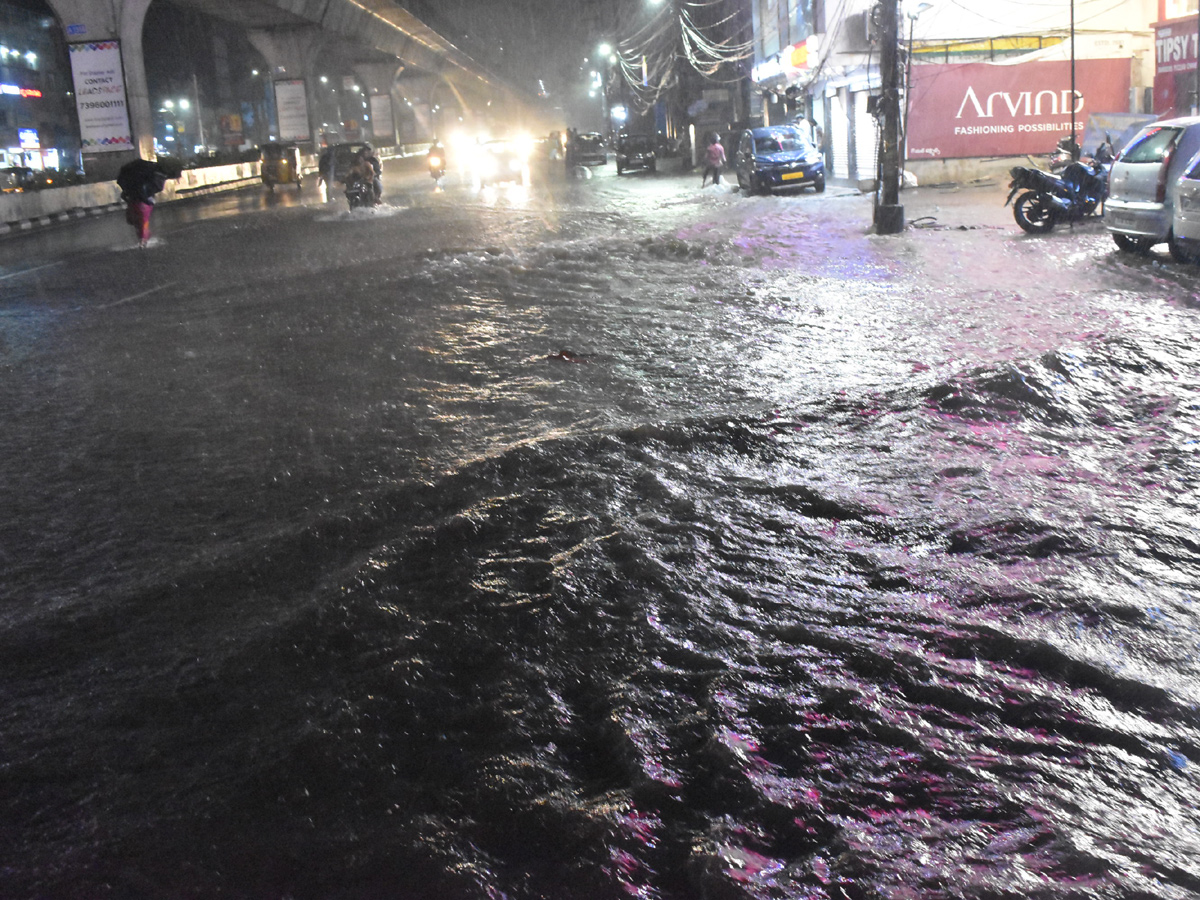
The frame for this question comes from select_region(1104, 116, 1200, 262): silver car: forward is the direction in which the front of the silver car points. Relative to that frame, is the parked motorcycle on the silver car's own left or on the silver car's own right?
on the silver car's own left

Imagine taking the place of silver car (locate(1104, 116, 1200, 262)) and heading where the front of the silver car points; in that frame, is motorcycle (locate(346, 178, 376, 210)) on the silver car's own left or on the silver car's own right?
on the silver car's own left

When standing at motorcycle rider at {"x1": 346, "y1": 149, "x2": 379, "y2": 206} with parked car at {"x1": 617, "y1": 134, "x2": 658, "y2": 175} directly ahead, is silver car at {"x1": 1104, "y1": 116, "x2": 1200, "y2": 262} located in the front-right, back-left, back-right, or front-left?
back-right

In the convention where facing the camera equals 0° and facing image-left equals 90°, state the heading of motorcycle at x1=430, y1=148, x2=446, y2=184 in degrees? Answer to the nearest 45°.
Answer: approximately 0°

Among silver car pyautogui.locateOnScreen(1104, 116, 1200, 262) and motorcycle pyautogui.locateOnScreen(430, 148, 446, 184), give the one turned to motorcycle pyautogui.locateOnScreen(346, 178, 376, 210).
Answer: motorcycle pyautogui.locateOnScreen(430, 148, 446, 184)

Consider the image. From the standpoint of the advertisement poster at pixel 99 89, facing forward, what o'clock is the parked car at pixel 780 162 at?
The parked car is roughly at 10 o'clock from the advertisement poster.

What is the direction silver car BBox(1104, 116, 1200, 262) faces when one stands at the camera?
facing away from the viewer and to the right of the viewer

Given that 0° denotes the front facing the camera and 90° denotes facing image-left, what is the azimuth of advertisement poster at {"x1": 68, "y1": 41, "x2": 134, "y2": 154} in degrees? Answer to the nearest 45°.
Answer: approximately 0°

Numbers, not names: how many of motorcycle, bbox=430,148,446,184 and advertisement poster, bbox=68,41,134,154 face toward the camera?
2

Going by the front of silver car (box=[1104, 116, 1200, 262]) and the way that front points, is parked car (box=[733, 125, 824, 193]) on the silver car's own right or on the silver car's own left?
on the silver car's own left

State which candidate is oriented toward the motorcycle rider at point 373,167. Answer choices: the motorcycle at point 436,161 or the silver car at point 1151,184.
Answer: the motorcycle
